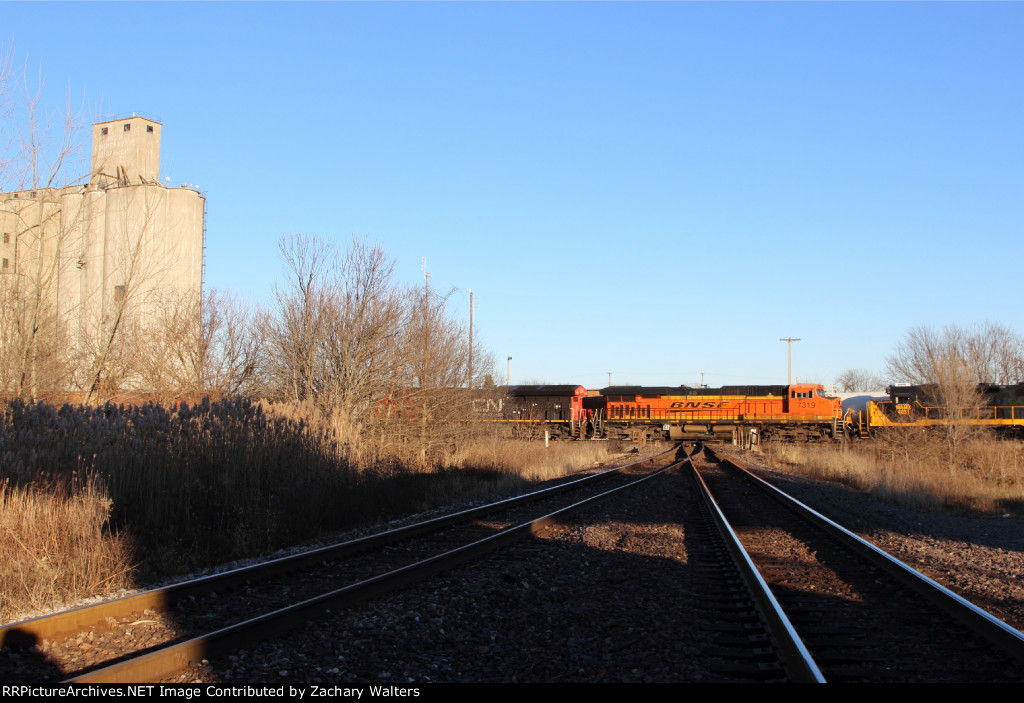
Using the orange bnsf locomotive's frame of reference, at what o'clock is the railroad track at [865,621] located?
The railroad track is roughly at 3 o'clock from the orange bnsf locomotive.

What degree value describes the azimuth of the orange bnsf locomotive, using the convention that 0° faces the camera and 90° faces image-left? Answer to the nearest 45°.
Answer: approximately 270°

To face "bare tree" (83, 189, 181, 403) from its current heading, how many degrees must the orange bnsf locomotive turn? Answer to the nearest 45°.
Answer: approximately 135° to its right

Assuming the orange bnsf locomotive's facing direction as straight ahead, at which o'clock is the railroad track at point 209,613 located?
The railroad track is roughly at 3 o'clock from the orange bnsf locomotive.
